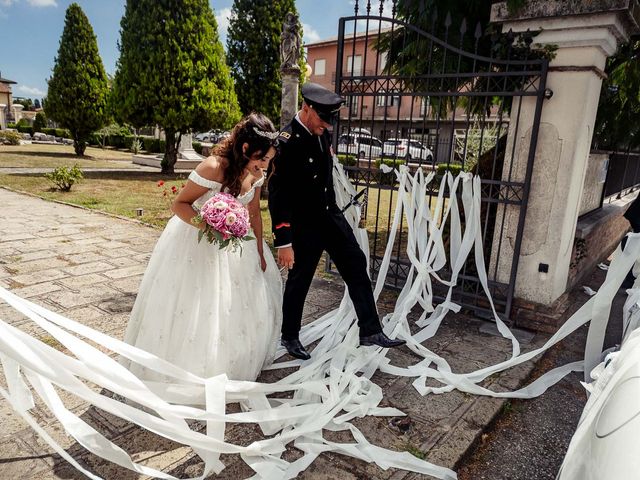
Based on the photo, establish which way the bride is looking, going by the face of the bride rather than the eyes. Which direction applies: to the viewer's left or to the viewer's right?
to the viewer's right

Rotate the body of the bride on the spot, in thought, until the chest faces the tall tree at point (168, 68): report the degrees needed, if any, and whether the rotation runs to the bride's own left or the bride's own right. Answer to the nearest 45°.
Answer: approximately 135° to the bride's own left

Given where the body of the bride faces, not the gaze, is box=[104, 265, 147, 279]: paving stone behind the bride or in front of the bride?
behind

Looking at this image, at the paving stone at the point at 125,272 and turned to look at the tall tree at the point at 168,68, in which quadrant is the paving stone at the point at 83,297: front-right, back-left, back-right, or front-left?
back-left

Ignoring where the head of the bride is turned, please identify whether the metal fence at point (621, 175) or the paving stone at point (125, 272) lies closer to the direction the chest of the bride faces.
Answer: the metal fence
